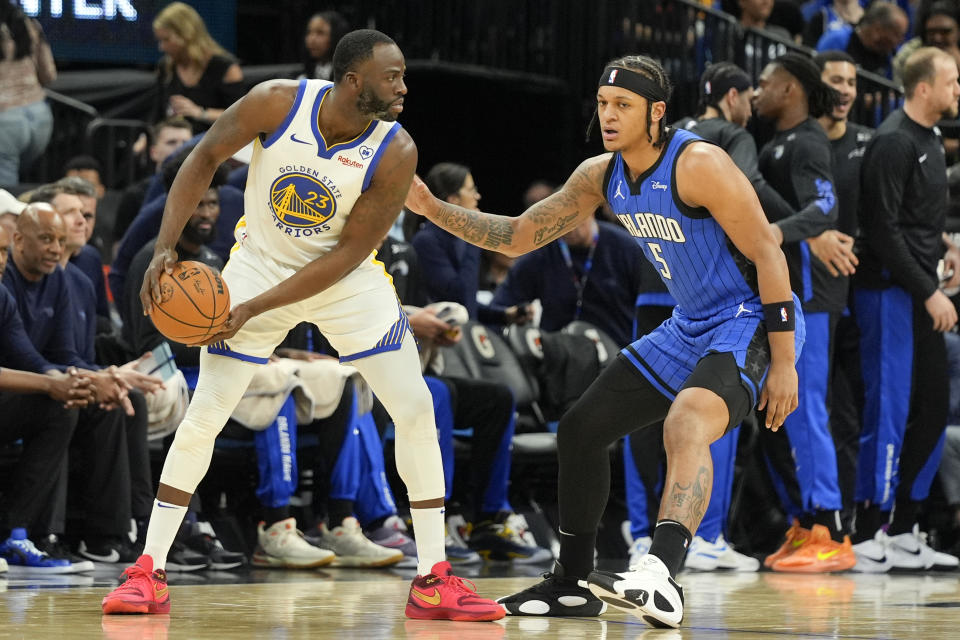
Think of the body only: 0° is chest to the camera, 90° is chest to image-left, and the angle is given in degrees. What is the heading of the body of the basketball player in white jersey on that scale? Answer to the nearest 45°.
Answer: approximately 0°

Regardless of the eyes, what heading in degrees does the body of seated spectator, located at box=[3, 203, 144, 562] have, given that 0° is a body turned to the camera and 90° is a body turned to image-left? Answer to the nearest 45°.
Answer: approximately 315°

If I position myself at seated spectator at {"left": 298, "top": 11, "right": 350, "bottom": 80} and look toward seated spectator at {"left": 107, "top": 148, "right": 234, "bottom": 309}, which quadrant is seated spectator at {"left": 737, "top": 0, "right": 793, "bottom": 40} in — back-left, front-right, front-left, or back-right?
back-left

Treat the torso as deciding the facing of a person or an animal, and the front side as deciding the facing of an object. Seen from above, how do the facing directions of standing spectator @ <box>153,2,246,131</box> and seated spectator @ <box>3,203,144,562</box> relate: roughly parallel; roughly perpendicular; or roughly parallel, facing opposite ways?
roughly perpendicular

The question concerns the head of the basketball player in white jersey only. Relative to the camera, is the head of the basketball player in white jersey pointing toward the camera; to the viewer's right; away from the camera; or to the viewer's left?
to the viewer's right

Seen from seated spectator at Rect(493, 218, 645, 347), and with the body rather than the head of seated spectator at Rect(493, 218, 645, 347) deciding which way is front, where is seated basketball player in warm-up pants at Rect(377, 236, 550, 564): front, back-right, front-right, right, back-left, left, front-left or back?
front-right

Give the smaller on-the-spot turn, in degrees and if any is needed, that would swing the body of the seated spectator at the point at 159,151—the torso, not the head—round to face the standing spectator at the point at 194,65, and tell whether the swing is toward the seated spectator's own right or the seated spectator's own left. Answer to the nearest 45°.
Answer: approximately 135° to the seated spectator's own left

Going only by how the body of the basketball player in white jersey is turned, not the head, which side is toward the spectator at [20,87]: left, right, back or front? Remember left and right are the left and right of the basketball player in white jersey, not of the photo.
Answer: back

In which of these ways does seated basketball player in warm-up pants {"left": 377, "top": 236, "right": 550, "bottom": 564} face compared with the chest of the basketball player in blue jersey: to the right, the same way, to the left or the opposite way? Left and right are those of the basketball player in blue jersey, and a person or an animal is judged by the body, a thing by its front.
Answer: to the left

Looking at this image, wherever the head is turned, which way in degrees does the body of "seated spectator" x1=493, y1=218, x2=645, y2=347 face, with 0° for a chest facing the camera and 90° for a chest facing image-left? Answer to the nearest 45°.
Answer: approximately 0°
